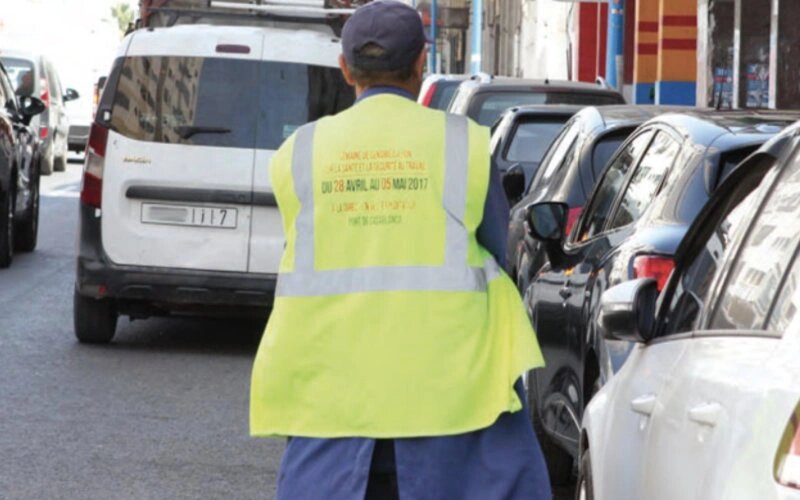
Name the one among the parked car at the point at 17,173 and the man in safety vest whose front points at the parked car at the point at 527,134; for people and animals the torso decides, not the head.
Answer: the man in safety vest

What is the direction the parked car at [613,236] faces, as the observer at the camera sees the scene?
facing away from the viewer and to the left of the viewer

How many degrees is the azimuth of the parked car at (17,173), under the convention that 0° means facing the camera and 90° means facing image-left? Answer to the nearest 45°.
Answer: approximately 225°

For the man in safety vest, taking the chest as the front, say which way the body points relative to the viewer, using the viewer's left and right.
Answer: facing away from the viewer

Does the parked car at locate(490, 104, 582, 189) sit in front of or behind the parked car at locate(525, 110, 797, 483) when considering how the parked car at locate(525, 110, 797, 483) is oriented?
in front

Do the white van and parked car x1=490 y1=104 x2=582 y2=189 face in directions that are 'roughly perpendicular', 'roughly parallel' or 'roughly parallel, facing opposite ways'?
roughly parallel

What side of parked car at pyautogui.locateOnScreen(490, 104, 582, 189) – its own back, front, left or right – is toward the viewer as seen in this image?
back

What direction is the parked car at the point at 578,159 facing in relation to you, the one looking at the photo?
facing away from the viewer and to the left of the viewer

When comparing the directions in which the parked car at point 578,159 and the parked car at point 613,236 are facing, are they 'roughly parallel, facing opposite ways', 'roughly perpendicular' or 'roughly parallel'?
roughly parallel

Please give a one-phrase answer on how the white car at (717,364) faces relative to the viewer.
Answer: facing away from the viewer and to the left of the viewer

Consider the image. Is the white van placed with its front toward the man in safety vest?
no

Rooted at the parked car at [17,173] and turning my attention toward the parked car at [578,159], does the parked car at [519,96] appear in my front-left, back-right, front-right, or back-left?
front-left

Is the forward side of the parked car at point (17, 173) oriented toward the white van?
no

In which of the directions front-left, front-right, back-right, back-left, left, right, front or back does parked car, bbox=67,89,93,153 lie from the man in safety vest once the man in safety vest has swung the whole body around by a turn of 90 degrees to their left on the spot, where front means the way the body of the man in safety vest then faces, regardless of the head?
right

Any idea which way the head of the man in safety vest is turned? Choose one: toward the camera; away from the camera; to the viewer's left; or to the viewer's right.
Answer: away from the camera

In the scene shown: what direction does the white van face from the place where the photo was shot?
facing away from the viewer

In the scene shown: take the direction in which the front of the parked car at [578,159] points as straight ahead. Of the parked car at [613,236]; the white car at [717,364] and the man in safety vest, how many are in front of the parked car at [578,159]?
0
